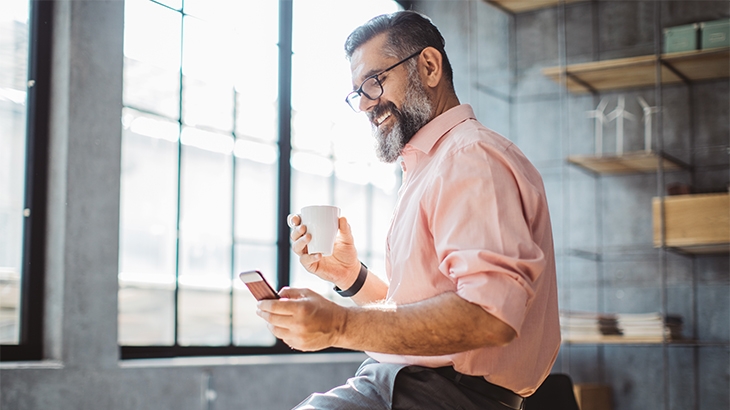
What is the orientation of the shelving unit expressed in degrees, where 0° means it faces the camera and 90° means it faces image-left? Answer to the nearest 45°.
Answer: approximately 45°

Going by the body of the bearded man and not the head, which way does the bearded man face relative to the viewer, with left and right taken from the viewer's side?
facing to the left of the viewer

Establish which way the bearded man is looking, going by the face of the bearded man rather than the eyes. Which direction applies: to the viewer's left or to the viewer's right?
to the viewer's left

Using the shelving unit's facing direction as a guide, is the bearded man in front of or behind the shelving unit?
in front

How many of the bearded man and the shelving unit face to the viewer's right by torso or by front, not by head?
0

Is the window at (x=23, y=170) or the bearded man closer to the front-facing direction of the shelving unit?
the window

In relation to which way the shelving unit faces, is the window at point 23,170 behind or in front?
in front
